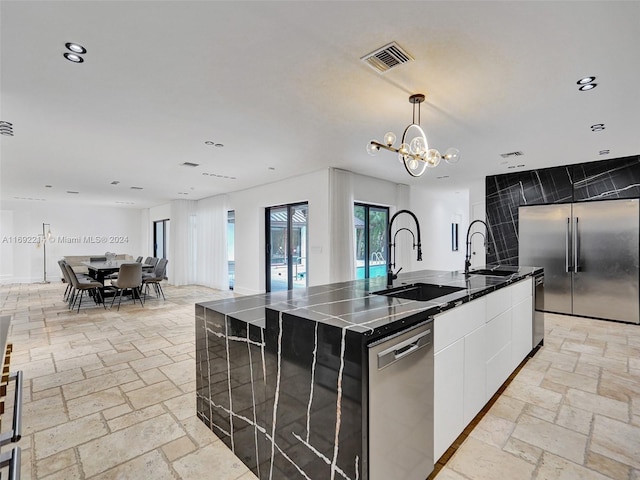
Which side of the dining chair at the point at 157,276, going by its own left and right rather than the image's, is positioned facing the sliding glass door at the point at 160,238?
right

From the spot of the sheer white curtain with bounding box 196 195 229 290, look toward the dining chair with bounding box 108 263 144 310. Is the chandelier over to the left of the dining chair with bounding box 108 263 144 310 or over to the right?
left

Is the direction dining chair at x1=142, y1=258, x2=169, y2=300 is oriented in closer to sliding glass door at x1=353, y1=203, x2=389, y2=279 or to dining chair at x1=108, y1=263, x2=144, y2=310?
the dining chair

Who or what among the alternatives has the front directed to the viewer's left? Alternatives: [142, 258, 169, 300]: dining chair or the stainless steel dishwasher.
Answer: the dining chair

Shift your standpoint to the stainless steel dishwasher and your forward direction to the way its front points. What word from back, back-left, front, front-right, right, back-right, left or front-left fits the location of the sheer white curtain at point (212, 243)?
back

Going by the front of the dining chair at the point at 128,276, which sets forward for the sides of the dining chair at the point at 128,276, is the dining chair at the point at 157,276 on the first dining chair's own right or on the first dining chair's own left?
on the first dining chair's own right

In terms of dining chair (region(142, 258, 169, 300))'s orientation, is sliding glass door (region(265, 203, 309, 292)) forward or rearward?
rearward

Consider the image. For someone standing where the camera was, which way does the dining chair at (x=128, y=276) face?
facing away from the viewer and to the left of the viewer

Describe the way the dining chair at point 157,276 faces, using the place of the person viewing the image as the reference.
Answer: facing to the left of the viewer
